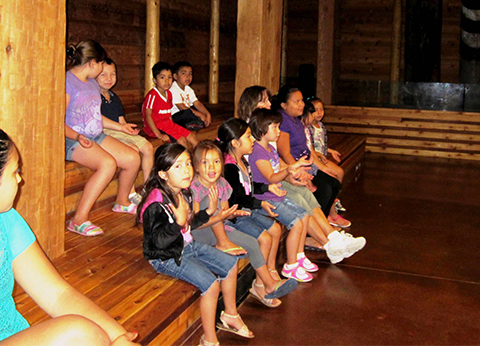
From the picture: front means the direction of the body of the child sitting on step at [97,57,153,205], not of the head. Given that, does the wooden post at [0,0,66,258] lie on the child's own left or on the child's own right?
on the child's own right

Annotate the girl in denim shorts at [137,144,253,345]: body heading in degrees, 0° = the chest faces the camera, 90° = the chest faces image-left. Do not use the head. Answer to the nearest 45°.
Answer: approximately 315°

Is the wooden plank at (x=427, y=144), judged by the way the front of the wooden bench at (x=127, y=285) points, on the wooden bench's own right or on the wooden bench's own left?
on the wooden bench's own left

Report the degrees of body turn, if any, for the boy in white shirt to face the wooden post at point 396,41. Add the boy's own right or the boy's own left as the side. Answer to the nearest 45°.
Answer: approximately 90° to the boy's own left

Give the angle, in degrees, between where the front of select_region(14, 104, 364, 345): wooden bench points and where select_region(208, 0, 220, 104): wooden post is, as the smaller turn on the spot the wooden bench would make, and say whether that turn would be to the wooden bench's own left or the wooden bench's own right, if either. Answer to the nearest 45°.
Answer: approximately 135° to the wooden bench's own left

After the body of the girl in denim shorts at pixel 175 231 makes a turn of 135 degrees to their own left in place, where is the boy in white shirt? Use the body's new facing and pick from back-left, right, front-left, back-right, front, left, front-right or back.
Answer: front

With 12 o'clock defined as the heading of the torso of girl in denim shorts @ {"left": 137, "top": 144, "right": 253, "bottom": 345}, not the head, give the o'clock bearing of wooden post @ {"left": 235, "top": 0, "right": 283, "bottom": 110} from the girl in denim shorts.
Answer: The wooden post is roughly at 8 o'clock from the girl in denim shorts.

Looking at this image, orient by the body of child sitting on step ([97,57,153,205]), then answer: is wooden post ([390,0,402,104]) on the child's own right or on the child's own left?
on the child's own left
